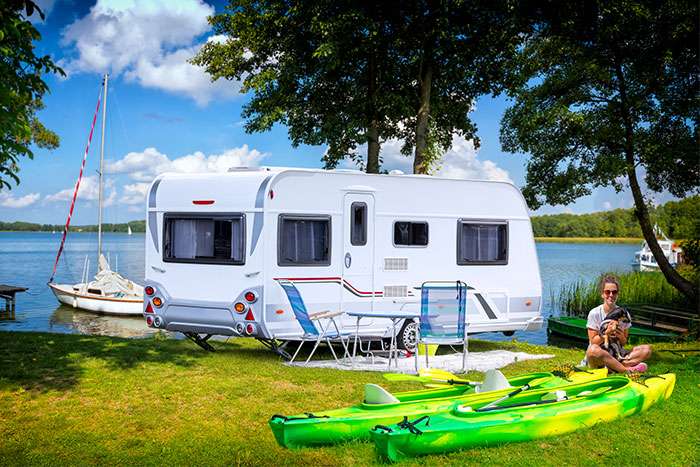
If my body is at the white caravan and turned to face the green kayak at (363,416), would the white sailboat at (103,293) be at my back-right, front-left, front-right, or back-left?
back-right

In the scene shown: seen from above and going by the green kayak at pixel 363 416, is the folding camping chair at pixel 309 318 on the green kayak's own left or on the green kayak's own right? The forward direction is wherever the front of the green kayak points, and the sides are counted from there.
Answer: on the green kayak's own left

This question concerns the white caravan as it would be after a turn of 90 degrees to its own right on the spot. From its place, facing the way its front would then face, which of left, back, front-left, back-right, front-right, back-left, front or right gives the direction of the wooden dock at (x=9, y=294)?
back

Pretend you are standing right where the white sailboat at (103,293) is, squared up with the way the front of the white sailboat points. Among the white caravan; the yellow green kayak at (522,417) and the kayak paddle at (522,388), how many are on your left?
3

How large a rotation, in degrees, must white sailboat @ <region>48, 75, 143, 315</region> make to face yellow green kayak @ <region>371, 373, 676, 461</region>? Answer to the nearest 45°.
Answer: approximately 90° to its left

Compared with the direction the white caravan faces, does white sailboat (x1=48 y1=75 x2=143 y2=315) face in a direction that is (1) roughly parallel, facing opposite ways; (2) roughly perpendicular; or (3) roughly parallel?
roughly parallel, facing opposite ways

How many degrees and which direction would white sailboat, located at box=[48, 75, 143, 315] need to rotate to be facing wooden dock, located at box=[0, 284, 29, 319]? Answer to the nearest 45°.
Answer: approximately 45° to its left

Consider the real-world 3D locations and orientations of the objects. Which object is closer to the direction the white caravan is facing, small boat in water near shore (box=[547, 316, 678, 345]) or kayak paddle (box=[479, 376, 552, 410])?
the small boat in water near shore

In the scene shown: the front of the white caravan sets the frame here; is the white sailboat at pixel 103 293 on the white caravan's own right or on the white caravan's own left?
on the white caravan's own left

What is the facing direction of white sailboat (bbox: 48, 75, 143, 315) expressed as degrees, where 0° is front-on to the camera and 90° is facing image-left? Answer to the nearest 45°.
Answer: approximately 90°

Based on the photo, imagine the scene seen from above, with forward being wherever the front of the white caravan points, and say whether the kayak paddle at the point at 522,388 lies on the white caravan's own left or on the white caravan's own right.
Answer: on the white caravan's own right

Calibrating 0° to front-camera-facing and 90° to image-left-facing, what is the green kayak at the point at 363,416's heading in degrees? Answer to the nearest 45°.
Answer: approximately 225°

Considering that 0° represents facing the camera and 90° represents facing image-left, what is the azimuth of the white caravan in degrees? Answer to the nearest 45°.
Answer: approximately 225°
